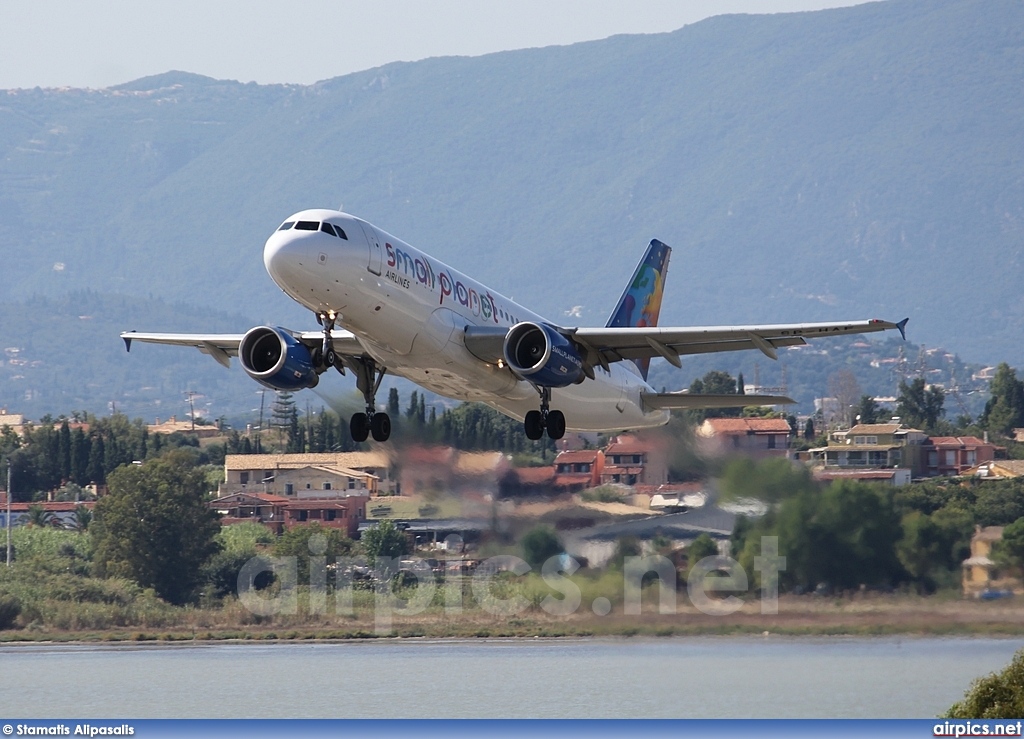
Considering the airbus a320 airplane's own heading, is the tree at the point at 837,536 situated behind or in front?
behind

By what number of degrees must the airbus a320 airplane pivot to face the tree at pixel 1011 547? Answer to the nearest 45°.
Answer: approximately 135° to its left

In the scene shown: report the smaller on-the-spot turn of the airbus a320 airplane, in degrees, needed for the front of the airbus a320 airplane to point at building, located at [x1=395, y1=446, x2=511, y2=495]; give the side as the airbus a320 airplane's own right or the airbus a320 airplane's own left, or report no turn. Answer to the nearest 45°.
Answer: approximately 135° to the airbus a320 airplane's own right

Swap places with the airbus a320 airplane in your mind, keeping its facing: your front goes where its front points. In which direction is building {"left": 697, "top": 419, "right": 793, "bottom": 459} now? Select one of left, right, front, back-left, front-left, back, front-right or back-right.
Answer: back

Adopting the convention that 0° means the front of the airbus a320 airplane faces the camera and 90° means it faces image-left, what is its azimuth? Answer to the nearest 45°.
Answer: approximately 45°

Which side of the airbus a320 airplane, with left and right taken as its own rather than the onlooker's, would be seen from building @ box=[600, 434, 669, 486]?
back

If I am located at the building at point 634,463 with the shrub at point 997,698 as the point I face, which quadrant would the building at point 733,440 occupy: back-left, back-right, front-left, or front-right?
back-left

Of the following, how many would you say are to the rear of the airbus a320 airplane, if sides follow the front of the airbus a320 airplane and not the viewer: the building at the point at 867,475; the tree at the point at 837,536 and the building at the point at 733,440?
3

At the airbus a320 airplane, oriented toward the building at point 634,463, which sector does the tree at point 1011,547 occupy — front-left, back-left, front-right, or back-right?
front-right

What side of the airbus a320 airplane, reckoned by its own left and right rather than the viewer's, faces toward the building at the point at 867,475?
back
